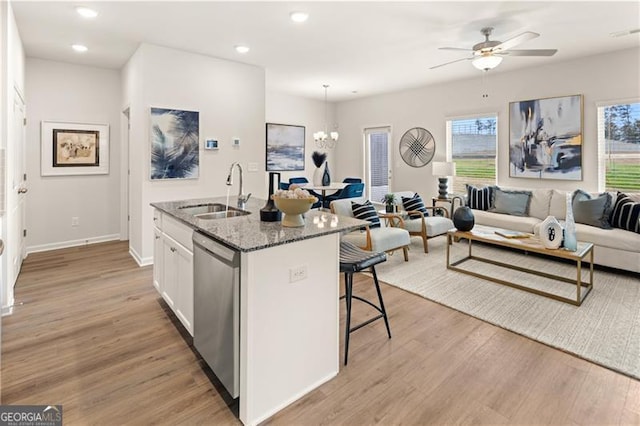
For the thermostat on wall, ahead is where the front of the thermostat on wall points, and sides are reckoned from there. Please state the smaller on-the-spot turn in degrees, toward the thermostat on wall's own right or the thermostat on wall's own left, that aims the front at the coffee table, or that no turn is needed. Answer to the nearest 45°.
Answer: approximately 45° to the thermostat on wall's own left

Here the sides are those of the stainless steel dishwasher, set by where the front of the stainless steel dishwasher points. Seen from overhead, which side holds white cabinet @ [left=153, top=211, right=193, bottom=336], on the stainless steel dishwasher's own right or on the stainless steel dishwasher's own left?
on the stainless steel dishwasher's own right

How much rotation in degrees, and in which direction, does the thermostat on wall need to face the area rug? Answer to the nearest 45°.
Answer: approximately 45° to its left

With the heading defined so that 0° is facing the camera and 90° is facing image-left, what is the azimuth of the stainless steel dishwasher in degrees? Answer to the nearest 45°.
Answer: approximately 45°

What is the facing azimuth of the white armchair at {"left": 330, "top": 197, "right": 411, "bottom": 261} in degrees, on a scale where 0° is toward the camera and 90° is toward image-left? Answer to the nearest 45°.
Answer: approximately 315°

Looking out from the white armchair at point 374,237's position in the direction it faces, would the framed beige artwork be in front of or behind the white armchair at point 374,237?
behind

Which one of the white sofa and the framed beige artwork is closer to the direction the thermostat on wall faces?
the white sofa

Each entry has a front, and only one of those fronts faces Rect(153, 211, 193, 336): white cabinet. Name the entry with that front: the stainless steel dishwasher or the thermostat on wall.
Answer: the thermostat on wall

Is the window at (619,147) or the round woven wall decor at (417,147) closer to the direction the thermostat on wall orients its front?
the window

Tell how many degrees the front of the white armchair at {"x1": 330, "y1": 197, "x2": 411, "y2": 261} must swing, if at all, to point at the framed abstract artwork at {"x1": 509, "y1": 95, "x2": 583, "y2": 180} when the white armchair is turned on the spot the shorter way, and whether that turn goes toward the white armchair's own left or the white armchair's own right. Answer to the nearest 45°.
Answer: approximately 90° to the white armchair's own left
